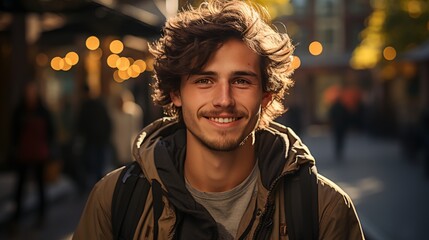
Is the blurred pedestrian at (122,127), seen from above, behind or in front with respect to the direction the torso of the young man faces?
behind

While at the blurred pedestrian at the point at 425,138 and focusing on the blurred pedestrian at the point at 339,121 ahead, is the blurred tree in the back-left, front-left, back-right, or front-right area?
front-right

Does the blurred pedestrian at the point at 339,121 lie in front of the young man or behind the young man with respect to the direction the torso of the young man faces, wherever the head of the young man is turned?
behind

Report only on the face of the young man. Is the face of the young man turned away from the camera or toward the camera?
toward the camera

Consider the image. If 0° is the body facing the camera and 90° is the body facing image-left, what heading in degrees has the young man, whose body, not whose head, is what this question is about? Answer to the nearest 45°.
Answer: approximately 0°

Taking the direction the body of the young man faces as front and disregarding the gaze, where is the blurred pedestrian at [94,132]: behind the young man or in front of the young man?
behind

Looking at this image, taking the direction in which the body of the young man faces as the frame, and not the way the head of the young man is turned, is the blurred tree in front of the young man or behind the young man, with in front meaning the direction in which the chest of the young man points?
behind
